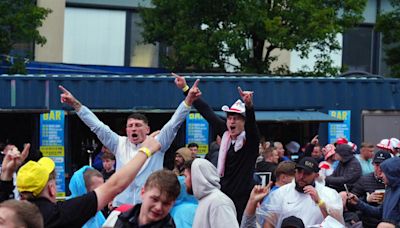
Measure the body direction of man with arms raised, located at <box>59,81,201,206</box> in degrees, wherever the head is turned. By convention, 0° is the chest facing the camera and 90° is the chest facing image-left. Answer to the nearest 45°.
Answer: approximately 0°

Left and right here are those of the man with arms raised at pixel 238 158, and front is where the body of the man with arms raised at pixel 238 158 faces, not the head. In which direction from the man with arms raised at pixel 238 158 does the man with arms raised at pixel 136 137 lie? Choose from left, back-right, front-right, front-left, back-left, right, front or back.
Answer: front-right

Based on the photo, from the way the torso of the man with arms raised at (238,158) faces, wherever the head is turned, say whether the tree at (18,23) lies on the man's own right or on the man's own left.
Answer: on the man's own right

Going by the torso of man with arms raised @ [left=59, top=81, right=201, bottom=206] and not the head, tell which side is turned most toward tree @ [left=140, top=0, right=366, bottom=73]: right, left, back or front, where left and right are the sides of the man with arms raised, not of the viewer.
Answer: back

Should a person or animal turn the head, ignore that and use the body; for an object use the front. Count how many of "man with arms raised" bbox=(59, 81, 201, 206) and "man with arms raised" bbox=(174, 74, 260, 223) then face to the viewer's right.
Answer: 0

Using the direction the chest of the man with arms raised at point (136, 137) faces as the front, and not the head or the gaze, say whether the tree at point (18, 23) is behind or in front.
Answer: behind

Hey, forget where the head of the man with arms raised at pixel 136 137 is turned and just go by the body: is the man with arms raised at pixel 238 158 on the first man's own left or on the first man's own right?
on the first man's own left

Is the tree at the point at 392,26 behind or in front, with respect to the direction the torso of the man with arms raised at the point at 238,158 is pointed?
behind
